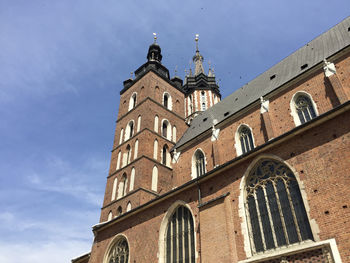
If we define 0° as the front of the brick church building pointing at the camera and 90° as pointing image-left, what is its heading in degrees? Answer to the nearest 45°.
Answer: approximately 135°
